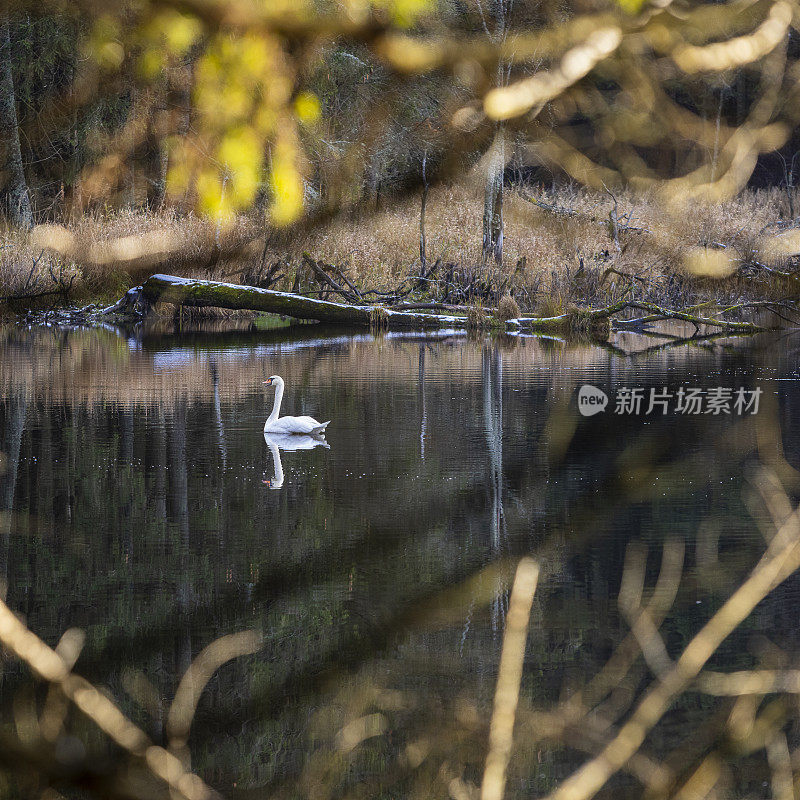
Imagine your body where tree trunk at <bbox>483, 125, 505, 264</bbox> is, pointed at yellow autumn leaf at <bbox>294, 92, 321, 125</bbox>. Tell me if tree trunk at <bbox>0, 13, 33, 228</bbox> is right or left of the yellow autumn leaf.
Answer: right

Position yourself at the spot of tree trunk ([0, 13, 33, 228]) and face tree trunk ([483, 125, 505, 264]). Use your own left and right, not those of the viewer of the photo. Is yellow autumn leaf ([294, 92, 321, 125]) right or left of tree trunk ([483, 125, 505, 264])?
right

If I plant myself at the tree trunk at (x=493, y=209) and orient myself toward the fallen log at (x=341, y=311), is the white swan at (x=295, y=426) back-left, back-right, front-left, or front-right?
front-left

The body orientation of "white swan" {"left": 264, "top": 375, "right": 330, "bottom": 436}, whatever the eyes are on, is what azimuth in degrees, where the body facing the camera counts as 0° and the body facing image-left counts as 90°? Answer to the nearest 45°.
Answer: approximately 90°

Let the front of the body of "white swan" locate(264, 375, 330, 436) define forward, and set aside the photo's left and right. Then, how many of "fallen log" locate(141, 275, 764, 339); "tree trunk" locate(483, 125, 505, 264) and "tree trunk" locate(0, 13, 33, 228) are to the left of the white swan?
0

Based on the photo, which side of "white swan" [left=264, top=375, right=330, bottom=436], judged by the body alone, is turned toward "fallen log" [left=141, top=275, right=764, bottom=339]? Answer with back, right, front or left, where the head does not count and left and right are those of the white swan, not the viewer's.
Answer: right

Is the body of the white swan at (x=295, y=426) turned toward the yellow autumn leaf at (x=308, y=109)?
no

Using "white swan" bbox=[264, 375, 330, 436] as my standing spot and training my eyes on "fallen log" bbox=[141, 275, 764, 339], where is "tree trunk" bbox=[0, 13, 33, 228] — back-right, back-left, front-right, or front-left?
front-left

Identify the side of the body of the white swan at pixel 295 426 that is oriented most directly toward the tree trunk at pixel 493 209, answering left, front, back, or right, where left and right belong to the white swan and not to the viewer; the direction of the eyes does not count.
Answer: right
